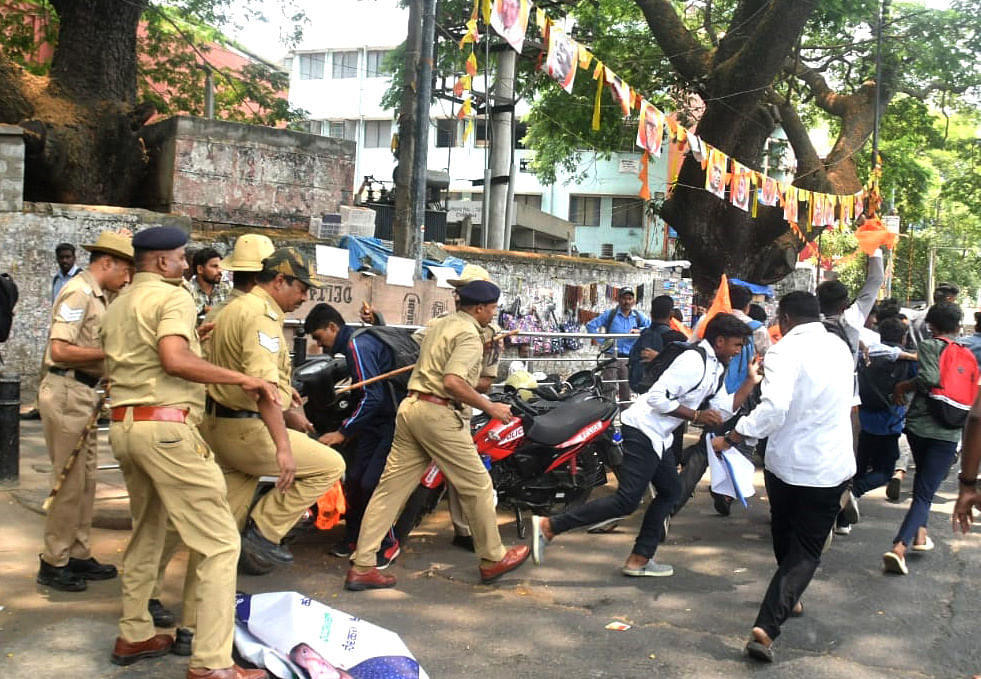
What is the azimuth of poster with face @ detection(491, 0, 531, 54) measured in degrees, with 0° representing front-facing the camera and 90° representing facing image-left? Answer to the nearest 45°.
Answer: approximately 0°

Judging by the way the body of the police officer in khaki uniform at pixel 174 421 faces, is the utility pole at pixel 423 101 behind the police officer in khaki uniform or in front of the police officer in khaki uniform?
in front

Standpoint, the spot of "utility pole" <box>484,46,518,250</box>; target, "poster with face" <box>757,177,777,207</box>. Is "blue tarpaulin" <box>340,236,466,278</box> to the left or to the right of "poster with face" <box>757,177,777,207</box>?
right

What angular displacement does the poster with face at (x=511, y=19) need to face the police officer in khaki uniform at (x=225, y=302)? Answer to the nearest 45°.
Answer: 0° — it already faces them

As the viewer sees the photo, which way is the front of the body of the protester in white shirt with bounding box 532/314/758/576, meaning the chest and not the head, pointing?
to the viewer's right

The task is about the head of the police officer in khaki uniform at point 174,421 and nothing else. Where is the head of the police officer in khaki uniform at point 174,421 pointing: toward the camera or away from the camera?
away from the camera

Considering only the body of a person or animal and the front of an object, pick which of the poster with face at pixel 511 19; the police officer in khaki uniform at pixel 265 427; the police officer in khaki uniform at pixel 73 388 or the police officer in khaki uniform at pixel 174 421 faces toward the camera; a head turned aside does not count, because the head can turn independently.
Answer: the poster with face

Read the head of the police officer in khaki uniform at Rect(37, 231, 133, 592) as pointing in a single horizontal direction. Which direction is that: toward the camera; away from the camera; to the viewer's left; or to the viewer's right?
to the viewer's right

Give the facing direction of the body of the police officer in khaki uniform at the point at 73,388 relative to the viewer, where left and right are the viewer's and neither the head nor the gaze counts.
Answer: facing to the right of the viewer

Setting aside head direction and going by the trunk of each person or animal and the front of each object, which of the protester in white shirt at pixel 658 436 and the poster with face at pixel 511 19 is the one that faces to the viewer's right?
the protester in white shirt

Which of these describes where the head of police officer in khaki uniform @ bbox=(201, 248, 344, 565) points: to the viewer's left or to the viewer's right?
to the viewer's right

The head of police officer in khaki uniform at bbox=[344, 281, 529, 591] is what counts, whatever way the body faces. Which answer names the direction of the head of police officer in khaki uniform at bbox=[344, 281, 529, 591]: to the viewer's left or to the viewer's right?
to the viewer's right

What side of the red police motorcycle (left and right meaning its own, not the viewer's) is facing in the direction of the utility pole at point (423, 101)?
right

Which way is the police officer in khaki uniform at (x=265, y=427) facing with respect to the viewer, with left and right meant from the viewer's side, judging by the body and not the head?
facing to the right of the viewer
